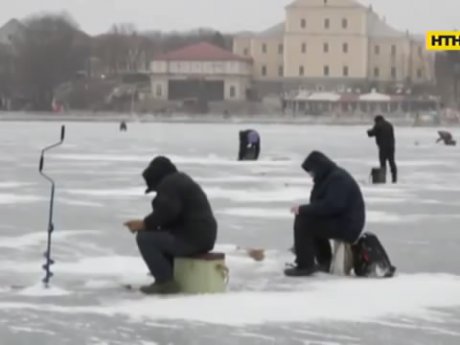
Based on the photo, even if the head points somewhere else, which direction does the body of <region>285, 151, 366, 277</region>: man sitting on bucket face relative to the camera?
to the viewer's left

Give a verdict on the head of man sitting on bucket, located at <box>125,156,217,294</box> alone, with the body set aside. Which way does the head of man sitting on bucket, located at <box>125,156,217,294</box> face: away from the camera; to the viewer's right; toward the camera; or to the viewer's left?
to the viewer's left

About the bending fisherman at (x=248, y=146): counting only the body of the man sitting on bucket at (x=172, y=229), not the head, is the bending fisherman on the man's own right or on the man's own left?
on the man's own right

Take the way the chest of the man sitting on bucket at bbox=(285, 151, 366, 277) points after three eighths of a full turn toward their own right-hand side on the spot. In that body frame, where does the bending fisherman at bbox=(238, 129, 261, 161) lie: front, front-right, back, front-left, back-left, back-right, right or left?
front-left

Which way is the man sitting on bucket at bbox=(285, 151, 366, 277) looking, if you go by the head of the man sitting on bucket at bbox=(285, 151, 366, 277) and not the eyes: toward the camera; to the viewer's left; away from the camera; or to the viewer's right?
to the viewer's left

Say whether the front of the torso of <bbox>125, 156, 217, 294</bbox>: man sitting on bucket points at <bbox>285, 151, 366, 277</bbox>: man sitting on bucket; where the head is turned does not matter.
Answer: no

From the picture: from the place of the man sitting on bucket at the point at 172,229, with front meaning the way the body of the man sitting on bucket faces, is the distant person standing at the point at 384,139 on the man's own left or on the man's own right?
on the man's own right

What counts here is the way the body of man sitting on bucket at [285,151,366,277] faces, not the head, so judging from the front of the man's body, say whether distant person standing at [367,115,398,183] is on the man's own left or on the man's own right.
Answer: on the man's own right

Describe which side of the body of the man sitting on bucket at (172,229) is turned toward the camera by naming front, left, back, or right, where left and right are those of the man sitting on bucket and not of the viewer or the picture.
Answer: left
